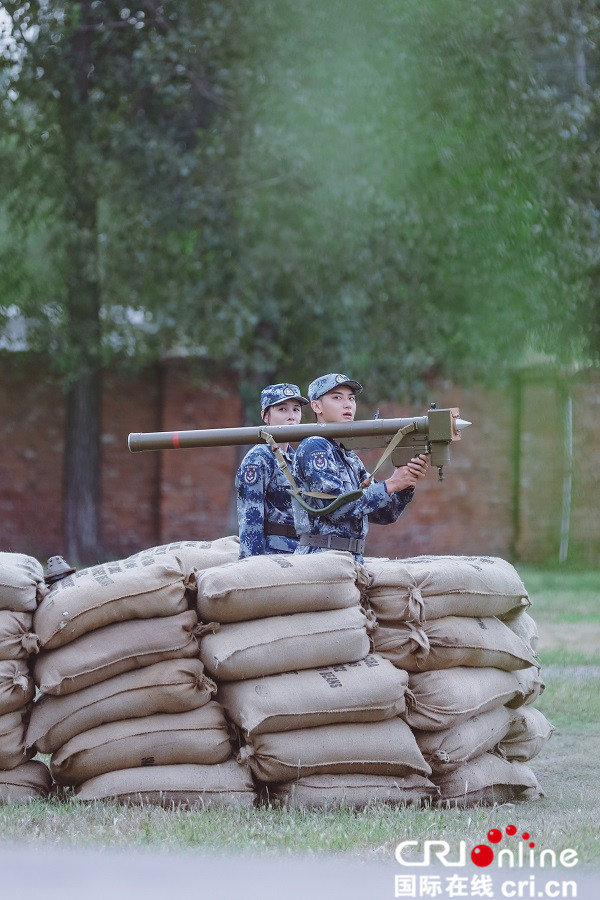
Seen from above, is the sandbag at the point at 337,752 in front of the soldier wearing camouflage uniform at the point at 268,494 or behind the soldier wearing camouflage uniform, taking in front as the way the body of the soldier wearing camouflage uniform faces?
in front

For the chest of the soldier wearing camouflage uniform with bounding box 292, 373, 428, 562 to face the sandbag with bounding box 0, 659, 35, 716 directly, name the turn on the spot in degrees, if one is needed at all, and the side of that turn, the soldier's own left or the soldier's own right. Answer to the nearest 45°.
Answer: approximately 90° to the soldier's own right

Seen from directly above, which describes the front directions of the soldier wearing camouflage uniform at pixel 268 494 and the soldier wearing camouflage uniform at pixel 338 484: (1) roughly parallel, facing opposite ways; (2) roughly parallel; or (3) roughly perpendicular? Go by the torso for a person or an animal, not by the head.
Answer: roughly parallel

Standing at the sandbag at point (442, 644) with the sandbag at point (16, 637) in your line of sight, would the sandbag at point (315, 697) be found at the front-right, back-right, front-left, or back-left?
front-left

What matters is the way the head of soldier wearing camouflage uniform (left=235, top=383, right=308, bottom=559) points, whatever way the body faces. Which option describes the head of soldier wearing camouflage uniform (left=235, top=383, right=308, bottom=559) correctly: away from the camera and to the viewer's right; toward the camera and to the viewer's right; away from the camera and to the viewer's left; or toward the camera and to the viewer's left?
toward the camera and to the viewer's right

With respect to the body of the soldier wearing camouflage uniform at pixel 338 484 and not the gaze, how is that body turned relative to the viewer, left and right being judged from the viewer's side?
facing the viewer and to the right of the viewer

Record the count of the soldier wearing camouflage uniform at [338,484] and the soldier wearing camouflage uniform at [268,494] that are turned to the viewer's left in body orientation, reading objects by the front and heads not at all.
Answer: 0

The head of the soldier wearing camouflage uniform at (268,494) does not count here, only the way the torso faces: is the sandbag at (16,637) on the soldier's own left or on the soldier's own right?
on the soldier's own right

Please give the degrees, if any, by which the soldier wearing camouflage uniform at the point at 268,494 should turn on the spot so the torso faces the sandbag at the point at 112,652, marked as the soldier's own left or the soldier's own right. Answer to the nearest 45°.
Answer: approximately 90° to the soldier's own right

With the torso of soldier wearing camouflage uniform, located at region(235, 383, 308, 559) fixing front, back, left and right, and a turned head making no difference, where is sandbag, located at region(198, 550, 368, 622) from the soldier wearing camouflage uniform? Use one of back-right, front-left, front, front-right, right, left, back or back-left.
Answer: front-right

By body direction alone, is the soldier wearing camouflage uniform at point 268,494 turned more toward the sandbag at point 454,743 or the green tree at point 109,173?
the sandbag

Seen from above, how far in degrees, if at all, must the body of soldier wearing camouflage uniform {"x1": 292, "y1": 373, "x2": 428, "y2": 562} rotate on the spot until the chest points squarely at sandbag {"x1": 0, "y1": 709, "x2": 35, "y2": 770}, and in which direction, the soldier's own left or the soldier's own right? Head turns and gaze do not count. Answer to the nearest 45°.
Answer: approximately 90° to the soldier's own right
